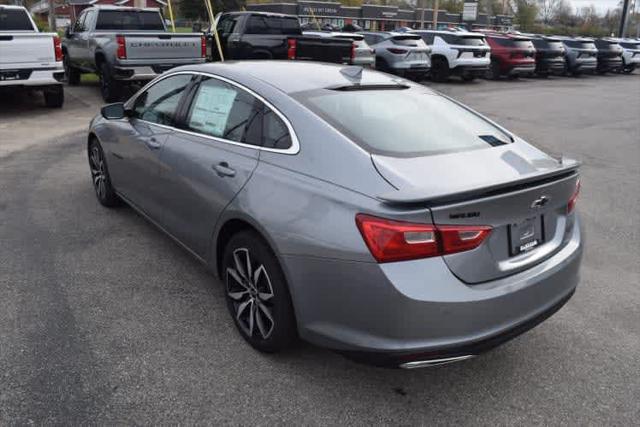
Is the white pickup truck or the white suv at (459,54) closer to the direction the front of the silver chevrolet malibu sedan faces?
the white pickup truck

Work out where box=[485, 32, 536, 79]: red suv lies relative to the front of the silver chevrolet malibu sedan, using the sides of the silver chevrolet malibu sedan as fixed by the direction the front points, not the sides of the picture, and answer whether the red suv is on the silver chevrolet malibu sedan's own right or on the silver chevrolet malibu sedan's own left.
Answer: on the silver chevrolet malibu sedan's own right

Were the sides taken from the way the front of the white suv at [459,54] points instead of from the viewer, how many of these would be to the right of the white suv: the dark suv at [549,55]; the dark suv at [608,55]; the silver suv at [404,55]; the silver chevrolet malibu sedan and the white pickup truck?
2

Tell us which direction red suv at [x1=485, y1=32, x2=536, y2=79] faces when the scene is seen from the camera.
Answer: facing away from the viewer and to the left of the viewer

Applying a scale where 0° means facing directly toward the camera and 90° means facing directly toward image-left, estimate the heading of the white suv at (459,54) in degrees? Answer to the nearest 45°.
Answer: approximately 135°

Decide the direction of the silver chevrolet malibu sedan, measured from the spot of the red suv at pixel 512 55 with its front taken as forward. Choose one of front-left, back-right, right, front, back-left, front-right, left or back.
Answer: back-left

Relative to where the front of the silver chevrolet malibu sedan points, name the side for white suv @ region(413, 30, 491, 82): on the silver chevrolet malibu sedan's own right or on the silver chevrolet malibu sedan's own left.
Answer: on the silver chevrolet malibu sedan's own right

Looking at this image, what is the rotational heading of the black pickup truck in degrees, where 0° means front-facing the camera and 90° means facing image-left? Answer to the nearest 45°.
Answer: approximately 135°

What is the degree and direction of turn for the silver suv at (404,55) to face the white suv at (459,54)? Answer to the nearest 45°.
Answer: approximately 90° to its right

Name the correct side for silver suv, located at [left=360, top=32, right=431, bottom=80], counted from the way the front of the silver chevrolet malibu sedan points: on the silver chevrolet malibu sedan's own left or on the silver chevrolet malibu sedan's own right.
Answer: on the silver chevrolet malibu sedan's own right
